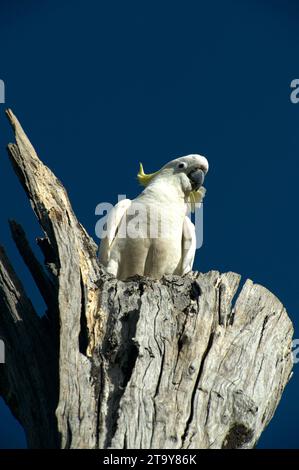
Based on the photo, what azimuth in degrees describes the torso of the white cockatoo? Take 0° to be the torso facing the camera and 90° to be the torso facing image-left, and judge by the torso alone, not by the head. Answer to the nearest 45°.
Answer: approximately 0°
